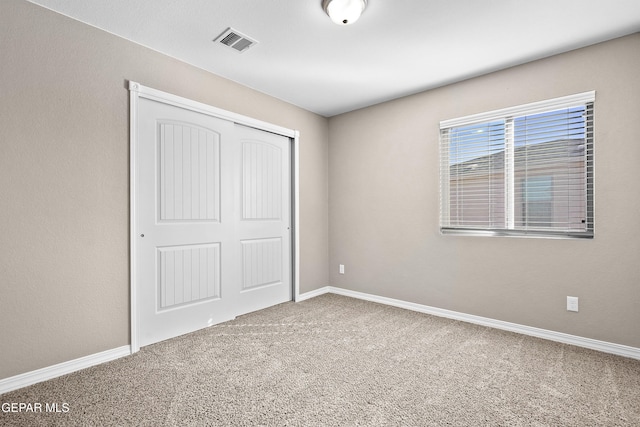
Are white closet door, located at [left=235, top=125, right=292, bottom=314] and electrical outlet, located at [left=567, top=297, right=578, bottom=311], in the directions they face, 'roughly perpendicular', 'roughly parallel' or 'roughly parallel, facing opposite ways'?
roughly perpendicular

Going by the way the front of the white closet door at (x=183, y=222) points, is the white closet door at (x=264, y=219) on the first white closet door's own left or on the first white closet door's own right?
on the first white closet door's own left

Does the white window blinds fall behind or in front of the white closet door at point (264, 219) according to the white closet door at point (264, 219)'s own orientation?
in front

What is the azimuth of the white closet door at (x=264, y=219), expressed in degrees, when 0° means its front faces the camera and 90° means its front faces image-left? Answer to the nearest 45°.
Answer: approximately 315°

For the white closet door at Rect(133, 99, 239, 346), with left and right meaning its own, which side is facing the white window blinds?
front

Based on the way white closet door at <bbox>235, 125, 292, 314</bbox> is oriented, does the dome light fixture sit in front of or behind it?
in front

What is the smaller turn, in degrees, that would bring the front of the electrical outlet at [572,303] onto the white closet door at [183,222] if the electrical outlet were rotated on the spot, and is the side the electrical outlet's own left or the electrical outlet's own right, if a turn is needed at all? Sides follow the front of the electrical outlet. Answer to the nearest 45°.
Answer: approximately 45° to the electrical outlet's own right

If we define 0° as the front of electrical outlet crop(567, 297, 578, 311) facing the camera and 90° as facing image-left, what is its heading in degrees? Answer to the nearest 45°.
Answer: approximately 0°
